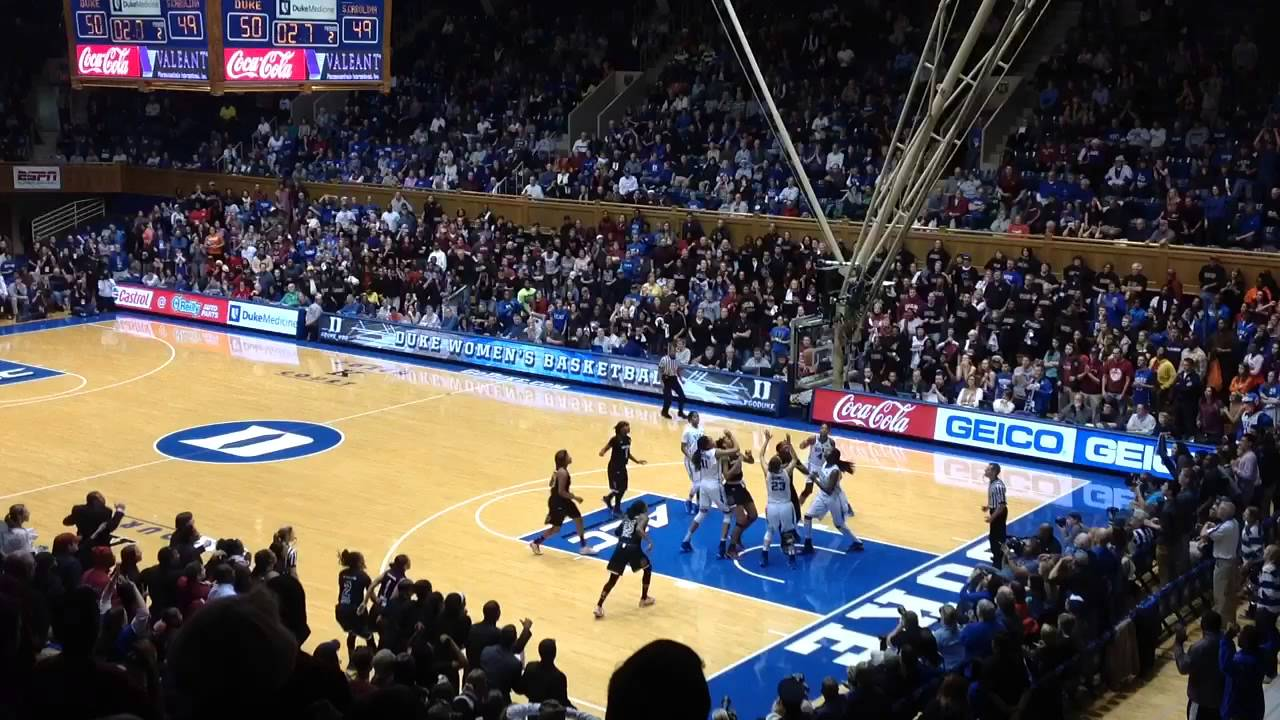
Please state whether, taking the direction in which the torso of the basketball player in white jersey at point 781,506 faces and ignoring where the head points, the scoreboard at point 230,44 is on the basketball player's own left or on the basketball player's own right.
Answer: on the basketball player's own left

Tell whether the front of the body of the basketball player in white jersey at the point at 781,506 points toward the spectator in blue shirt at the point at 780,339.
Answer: yes

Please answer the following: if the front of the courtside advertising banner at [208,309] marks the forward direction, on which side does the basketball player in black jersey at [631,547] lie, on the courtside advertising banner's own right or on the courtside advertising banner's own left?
on the courtside advertising banner's own left

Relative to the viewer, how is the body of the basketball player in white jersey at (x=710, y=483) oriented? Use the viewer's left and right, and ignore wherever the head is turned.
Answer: facing away from the viewer and to the right of the viewer

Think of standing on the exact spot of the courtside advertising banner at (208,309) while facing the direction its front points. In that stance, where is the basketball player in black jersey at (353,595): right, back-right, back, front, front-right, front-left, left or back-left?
front-left

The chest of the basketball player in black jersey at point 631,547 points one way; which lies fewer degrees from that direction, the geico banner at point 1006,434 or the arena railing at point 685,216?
the geico banner

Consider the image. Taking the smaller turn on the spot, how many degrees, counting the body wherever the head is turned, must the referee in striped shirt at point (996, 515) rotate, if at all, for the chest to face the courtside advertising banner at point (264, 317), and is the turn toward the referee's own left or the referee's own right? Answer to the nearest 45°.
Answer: approximately 45° to the referee's own right

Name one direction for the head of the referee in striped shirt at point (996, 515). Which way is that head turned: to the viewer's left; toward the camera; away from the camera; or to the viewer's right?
to the viewer's left

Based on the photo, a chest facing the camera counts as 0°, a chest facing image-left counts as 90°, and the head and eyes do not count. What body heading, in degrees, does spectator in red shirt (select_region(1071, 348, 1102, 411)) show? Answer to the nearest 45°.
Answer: approximately 45°

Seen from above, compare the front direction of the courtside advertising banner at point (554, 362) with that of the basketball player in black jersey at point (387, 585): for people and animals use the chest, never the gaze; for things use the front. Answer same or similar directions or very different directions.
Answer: very different directions

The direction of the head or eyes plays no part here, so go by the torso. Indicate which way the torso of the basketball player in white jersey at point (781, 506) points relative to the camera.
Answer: away from the camera

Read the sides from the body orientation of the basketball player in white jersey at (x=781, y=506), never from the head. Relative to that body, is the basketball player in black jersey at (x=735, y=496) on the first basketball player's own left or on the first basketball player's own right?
on the first basketball player's own left

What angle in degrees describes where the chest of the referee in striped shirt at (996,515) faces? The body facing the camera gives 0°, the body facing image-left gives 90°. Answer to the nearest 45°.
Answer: approximately 90°

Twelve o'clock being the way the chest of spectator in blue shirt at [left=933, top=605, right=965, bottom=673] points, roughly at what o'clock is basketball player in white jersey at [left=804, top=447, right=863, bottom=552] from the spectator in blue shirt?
The basketball player in white jersey is roughly at 1 o'clock from the spectator in blue shirt.

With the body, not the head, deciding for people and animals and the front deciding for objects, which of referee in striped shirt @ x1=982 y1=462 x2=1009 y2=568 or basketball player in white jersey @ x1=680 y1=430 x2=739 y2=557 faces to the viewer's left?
the referee in striped shirt
